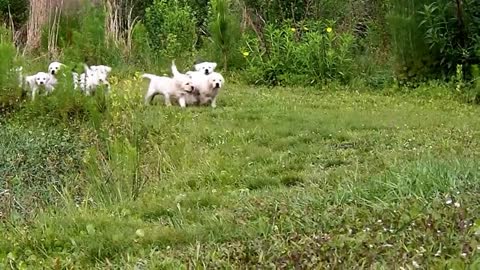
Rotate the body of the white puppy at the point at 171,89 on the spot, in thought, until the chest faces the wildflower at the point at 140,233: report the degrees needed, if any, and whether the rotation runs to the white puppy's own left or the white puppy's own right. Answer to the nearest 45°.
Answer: approximately 90° to the white puppy's own right

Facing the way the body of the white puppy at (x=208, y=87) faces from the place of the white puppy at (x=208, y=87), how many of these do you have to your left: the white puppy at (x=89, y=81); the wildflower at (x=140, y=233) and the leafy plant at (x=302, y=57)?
1

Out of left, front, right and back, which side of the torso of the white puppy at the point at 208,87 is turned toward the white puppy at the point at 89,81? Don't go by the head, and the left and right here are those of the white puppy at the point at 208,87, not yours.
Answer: right

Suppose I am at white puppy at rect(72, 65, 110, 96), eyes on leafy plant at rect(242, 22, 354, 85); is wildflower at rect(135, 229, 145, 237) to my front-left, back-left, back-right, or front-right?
back-right

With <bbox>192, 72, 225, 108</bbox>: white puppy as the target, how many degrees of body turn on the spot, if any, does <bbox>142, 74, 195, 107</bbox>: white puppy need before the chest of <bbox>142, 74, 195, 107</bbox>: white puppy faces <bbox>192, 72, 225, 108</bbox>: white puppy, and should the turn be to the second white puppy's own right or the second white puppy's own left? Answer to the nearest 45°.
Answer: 0° — it already faces it

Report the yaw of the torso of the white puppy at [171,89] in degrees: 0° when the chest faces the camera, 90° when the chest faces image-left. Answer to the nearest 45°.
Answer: approximately 270°

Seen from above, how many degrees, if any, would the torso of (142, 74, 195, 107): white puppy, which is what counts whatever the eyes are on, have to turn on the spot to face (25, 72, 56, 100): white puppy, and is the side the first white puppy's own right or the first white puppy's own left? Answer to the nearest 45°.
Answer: approximately 180°

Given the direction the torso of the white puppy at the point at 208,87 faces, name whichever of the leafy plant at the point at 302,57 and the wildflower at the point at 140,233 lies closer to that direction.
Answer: the wildflower
